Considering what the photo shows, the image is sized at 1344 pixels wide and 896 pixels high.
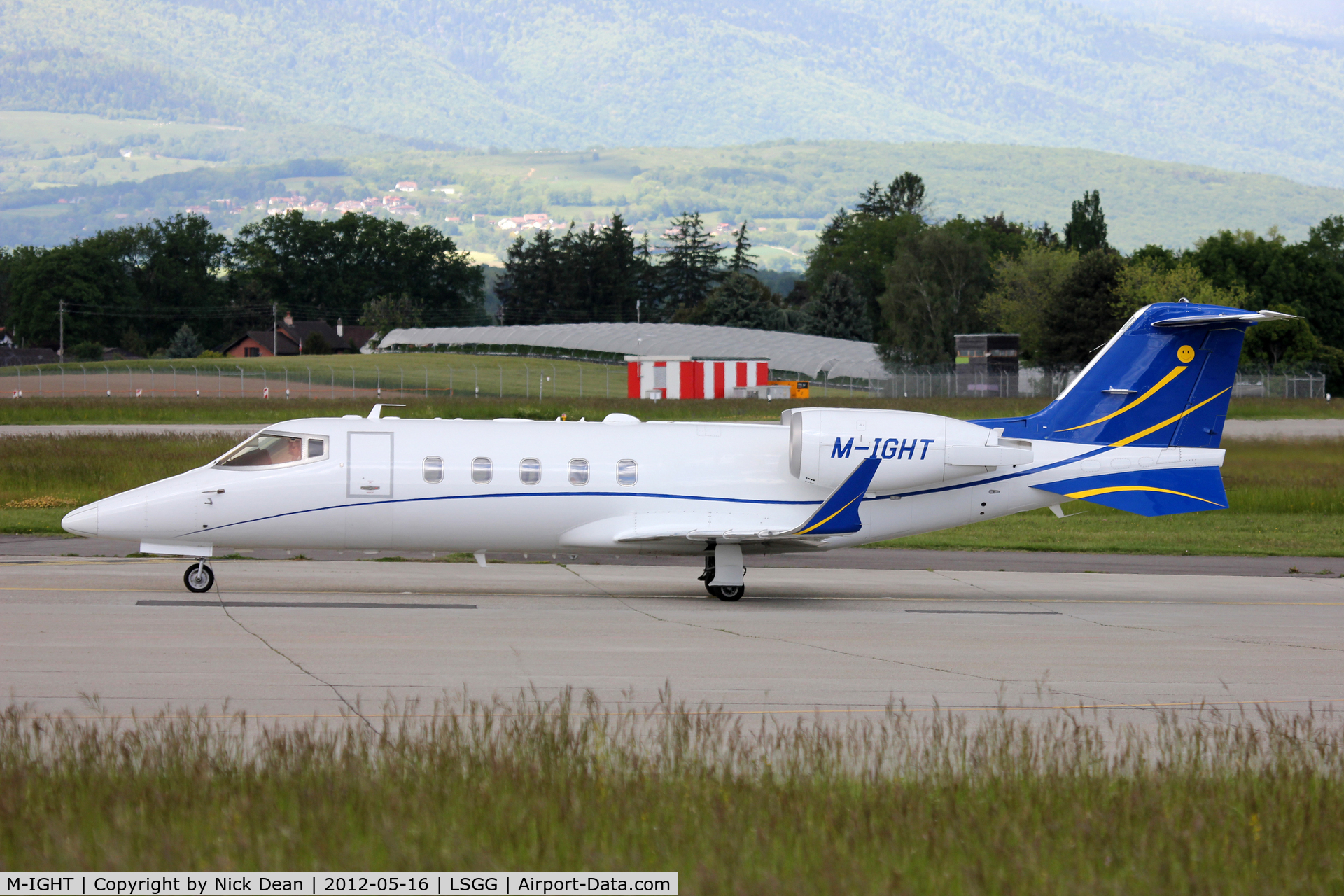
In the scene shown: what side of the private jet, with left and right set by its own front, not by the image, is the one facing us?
left
